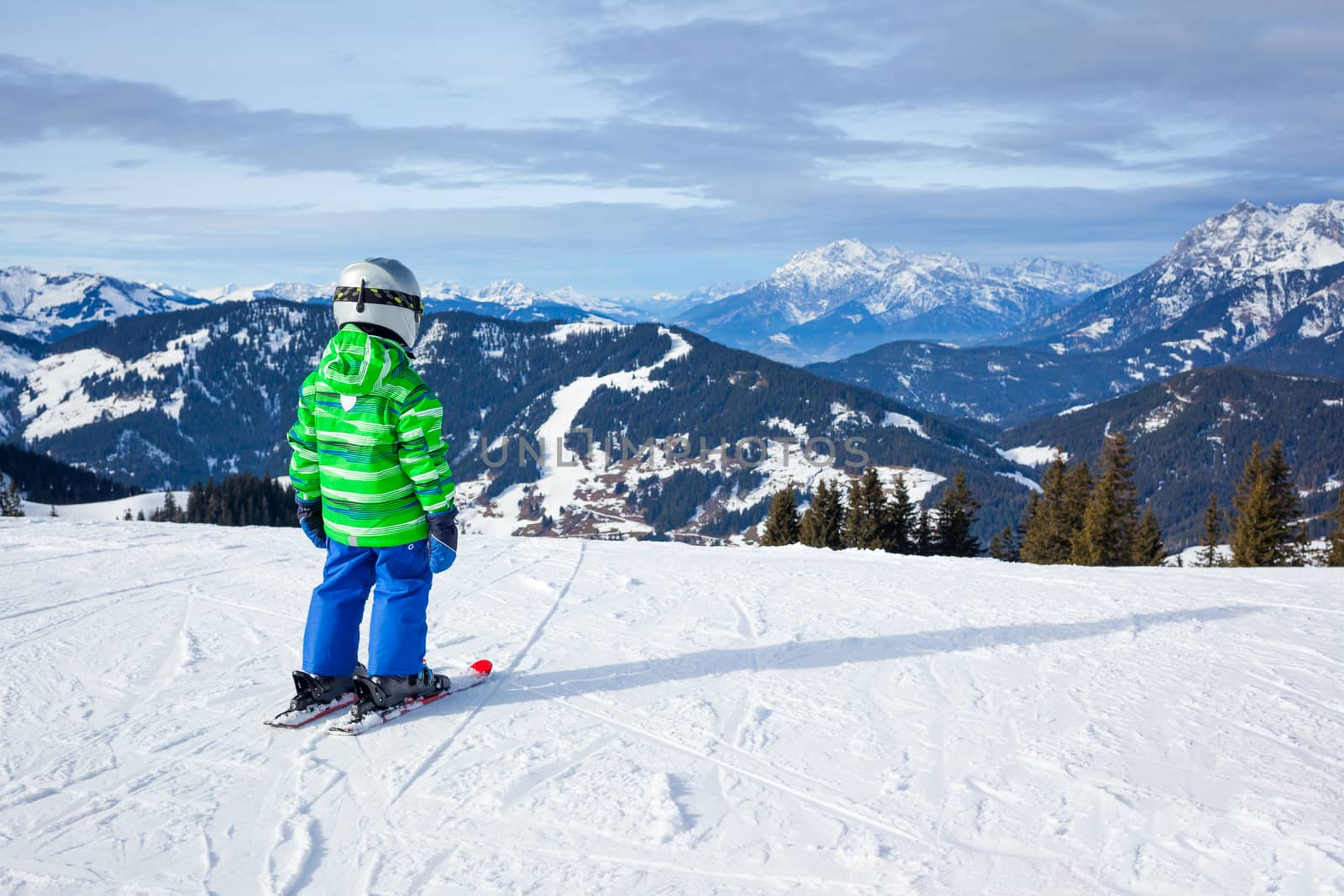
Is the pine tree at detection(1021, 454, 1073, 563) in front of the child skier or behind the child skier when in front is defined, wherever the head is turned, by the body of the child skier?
in front

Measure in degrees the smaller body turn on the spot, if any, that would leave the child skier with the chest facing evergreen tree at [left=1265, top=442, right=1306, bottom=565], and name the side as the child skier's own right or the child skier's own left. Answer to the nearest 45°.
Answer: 0° — they already face it

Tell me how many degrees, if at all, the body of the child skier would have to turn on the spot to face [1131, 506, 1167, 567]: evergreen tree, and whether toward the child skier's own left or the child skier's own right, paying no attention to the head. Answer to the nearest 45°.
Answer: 0° — they already face it

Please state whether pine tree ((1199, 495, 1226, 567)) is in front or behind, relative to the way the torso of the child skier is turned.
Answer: in front

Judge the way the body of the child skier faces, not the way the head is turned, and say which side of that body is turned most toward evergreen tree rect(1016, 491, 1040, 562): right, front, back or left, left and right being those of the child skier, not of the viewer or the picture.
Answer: front

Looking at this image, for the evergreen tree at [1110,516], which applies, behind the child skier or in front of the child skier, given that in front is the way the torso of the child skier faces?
in front

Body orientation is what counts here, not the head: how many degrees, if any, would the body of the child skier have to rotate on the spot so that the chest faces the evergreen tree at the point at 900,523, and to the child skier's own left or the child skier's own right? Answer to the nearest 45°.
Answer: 0° — they already face it

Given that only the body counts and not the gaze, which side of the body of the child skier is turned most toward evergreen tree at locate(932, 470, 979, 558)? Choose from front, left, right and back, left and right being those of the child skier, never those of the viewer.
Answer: front

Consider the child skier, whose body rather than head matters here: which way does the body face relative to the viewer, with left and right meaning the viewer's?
facing away from the viewer and to the right of the viewer
